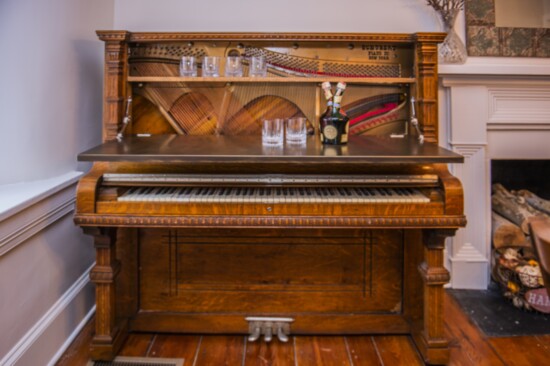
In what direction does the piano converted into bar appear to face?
toward the camera

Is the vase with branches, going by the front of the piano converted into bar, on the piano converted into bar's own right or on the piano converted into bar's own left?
on the piano converted into bar's own left
